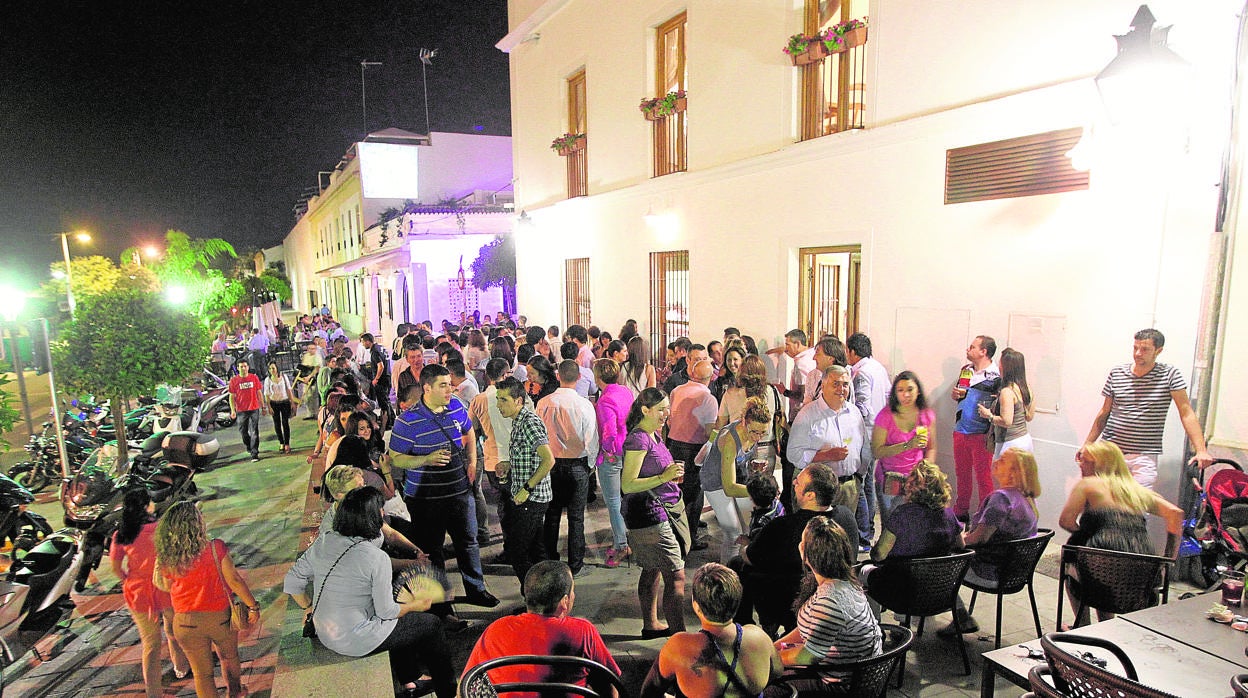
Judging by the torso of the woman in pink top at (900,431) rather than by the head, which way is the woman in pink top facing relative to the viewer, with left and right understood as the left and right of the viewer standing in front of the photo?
facing the viewer

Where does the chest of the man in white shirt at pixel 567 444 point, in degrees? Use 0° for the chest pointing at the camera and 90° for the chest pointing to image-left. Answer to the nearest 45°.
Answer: approximately 180°

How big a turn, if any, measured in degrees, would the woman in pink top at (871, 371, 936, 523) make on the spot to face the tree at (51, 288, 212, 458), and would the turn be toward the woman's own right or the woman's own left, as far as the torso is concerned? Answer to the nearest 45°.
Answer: approximately 90° to the woman's own right

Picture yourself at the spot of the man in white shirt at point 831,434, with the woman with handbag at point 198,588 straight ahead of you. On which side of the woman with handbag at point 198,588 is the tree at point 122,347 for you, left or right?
right

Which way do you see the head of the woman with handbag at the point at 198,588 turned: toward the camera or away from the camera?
away from the camera

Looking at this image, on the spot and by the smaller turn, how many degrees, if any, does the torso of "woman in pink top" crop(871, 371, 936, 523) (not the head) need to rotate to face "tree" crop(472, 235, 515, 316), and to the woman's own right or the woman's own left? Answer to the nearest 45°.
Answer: approximately 135° to the woman's own right

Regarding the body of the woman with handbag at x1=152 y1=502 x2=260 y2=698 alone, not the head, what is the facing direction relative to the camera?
away from the camera

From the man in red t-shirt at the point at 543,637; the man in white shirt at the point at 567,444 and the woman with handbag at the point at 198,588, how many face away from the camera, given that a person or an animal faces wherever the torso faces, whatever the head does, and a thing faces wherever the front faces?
3

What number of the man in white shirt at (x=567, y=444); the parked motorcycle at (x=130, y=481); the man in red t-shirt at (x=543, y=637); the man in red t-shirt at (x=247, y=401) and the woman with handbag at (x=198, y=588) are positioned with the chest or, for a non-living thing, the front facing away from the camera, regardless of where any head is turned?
3

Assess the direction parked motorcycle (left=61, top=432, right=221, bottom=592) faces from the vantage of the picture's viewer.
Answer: facing the viewer and to the left of the viewer

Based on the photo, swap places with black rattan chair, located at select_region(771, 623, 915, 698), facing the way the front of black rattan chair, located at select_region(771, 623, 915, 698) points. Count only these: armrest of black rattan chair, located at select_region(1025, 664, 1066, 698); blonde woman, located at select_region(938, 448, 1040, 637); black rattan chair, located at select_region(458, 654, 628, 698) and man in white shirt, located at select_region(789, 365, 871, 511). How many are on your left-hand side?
1

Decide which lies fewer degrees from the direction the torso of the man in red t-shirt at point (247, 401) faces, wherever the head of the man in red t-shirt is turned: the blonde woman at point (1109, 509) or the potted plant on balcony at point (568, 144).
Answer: the blonde woman

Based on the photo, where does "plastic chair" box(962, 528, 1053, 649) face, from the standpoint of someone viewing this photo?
facing away from the viewer and to the left of the viewer

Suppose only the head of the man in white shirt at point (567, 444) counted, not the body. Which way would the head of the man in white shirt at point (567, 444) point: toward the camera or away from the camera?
away from the camera

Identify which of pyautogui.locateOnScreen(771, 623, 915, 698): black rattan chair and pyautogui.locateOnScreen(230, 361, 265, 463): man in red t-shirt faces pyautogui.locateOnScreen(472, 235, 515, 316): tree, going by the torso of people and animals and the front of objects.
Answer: the black rattan chair
